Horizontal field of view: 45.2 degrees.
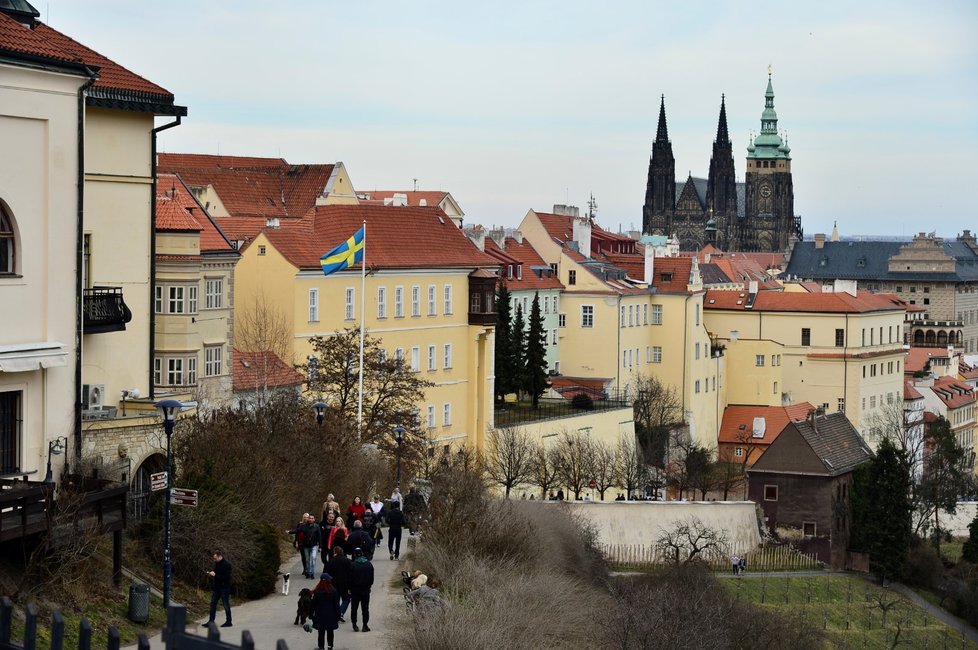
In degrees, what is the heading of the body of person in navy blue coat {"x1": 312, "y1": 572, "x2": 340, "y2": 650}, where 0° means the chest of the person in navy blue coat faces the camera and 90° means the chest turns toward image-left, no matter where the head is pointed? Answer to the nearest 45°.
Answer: approximately 180°

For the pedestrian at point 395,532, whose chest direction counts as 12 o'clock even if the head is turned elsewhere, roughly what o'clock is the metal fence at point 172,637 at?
The metal fence is roughly at 6 o'clock from the pedestrian.

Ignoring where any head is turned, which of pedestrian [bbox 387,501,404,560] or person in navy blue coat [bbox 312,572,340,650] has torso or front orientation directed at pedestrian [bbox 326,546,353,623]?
the person in navy blue coat

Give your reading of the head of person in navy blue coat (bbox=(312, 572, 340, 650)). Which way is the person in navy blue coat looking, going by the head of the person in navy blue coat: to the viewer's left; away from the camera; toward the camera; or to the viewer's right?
away from the camera

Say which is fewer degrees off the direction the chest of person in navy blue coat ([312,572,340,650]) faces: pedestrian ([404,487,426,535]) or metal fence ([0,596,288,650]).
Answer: the pedestrian

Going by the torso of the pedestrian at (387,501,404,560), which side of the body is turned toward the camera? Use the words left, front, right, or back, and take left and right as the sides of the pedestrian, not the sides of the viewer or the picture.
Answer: back

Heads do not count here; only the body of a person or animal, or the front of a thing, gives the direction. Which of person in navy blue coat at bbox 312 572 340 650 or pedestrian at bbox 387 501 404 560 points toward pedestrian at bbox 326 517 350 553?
the person in navy blue coat

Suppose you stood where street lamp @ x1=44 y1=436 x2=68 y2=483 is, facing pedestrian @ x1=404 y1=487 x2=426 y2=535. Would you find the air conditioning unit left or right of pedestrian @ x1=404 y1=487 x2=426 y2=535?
left

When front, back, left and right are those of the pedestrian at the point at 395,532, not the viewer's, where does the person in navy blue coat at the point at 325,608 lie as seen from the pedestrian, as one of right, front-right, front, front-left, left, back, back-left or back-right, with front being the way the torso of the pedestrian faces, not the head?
back

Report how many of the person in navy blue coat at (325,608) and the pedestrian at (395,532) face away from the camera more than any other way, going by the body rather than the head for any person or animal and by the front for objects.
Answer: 2

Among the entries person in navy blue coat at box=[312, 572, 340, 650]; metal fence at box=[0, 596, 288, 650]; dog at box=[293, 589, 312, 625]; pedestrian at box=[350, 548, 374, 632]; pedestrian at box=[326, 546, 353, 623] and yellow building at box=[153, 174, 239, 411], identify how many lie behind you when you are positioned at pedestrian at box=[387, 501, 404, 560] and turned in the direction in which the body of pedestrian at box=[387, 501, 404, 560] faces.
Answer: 5
